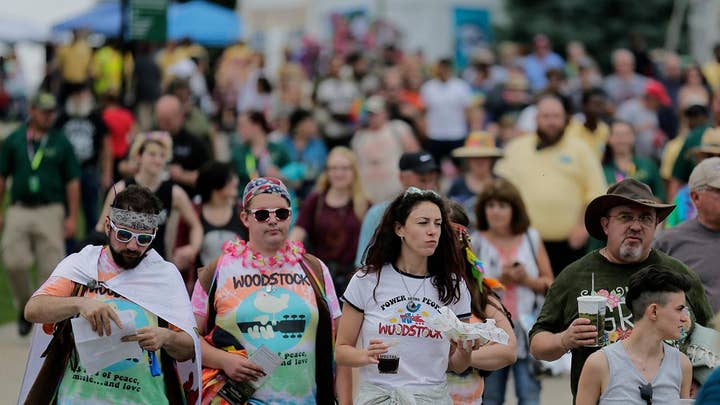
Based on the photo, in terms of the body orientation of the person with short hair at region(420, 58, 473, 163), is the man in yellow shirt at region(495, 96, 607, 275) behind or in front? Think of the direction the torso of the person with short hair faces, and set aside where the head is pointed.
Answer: in front

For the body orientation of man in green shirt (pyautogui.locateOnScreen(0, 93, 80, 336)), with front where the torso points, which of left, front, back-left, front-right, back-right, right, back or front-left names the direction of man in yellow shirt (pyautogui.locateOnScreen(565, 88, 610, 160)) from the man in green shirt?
left

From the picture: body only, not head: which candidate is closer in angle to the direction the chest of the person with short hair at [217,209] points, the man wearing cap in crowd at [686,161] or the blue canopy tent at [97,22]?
the man wearing cap in crowd

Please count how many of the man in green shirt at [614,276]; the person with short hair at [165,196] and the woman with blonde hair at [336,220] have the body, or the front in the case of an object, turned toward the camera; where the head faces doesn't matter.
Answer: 3

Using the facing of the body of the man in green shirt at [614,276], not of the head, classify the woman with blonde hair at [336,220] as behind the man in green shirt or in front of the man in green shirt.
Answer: behind

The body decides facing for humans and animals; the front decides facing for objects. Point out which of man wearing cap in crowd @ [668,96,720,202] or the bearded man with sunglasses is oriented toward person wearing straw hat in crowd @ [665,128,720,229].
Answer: man wearing cap in crowd @ [668,96,720,202]

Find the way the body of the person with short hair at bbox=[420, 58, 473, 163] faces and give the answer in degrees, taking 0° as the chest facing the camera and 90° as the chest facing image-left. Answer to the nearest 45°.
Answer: approximately 0°

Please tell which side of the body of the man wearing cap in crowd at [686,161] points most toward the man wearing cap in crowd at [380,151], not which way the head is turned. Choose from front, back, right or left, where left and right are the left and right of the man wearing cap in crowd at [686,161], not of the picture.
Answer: right

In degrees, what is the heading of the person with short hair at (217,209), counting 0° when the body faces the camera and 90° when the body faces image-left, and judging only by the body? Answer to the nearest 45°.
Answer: approximately 315°

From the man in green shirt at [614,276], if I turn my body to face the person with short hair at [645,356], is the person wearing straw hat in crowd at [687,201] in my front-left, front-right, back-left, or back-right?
back-left

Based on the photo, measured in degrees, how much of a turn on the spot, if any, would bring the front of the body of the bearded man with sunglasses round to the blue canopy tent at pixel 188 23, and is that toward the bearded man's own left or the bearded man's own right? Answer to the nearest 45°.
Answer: approximately 180°

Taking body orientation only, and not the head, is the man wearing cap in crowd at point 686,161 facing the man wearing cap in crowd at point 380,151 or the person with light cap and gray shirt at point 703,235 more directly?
the person with light cap and gray shirt
